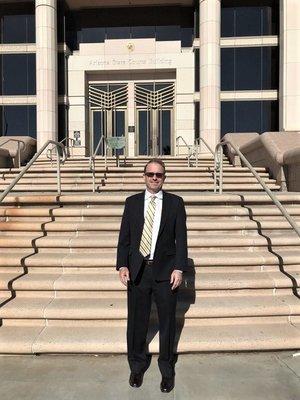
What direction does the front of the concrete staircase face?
toward the camera

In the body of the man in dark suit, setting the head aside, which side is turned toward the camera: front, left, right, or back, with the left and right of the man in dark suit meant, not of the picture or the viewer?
front

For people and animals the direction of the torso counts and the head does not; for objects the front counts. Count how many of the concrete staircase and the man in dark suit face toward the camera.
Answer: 2

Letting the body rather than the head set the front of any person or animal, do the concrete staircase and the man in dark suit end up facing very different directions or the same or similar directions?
same or similar directions

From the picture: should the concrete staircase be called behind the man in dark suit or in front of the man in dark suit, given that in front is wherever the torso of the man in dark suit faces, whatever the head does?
behind

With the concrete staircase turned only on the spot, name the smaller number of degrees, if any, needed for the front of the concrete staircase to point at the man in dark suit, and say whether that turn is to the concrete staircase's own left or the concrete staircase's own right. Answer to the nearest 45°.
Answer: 0° — it already faces them
